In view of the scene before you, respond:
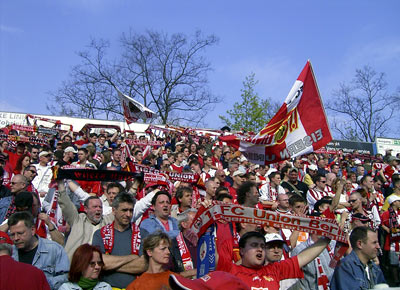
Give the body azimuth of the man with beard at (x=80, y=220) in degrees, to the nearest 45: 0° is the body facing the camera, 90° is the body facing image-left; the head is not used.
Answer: approximately 315°

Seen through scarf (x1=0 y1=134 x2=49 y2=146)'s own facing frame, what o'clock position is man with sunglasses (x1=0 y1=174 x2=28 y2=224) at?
The man with sunglasses is roughly at 12 o'clock from the scarf.

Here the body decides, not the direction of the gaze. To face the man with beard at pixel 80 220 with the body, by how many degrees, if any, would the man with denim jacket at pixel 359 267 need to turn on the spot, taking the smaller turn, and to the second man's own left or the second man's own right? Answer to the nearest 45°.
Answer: approximately 135° to the second man's own right

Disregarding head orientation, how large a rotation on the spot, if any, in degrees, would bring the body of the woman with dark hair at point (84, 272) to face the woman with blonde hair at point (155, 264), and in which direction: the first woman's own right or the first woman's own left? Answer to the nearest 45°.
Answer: approximately 45° to the first woman's own left

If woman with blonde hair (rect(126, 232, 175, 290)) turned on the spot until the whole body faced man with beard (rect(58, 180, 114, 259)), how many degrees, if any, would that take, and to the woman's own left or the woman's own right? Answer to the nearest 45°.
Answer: approximately 180°

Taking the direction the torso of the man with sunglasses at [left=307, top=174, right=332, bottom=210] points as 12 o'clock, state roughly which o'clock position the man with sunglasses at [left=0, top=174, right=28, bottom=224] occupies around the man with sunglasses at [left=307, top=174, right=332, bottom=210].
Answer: the man with sunglasses at [left=0, top=174, right=28, bottom=224] is roughly at 3 o'clock from the man with sunglasses at [left=307, top=174, right=332, bottom=210].

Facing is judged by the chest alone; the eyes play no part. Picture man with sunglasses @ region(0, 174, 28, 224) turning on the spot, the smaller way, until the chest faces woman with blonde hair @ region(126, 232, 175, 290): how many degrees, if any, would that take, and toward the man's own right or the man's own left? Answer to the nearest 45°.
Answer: approximately 90° to the man's own left
